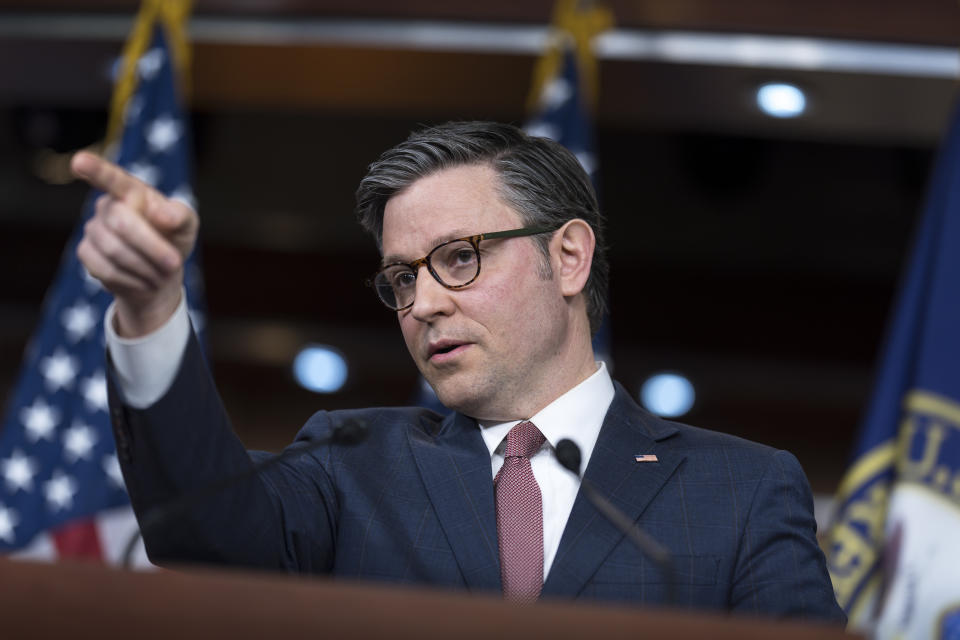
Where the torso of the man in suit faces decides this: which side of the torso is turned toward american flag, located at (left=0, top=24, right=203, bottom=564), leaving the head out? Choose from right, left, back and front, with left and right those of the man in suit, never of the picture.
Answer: right

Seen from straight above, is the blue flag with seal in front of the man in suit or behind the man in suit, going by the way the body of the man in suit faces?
behind

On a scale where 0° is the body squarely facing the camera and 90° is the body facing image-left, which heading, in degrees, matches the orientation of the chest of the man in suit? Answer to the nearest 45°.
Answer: approximately 45°

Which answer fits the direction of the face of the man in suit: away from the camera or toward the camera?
toward the camera

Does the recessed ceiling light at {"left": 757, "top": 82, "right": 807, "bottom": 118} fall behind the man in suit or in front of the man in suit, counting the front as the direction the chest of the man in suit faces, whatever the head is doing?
behind

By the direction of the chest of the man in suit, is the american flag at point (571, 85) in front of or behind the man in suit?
behind
